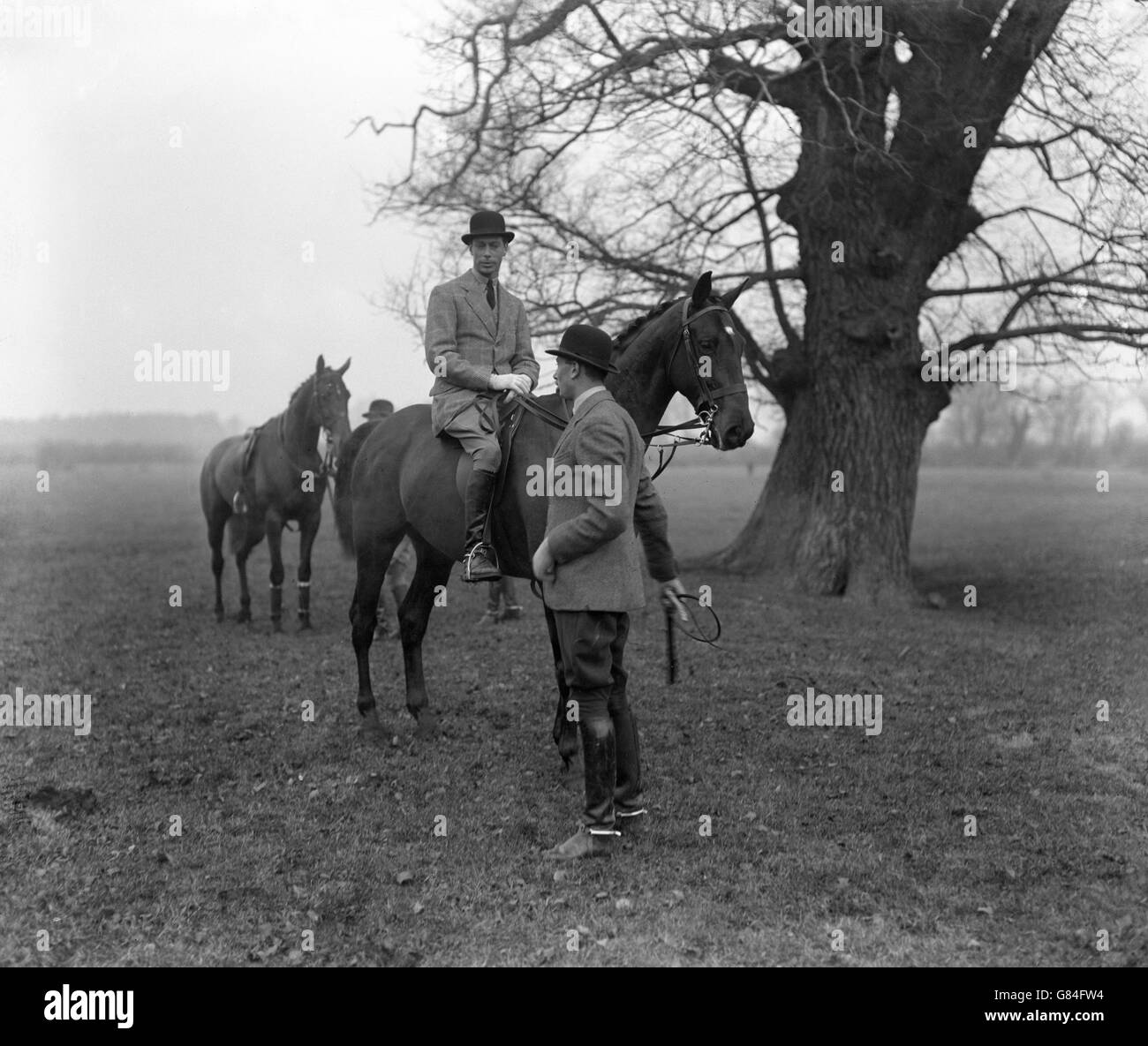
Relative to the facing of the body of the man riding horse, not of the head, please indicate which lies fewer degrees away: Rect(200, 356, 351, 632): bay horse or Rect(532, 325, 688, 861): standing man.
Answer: the standing man

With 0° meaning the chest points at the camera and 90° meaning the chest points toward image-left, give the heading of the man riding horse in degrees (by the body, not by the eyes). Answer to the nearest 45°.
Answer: approximately 315°

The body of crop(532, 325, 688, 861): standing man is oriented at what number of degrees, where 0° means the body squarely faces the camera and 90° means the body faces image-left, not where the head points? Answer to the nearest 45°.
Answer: approximately 90°
